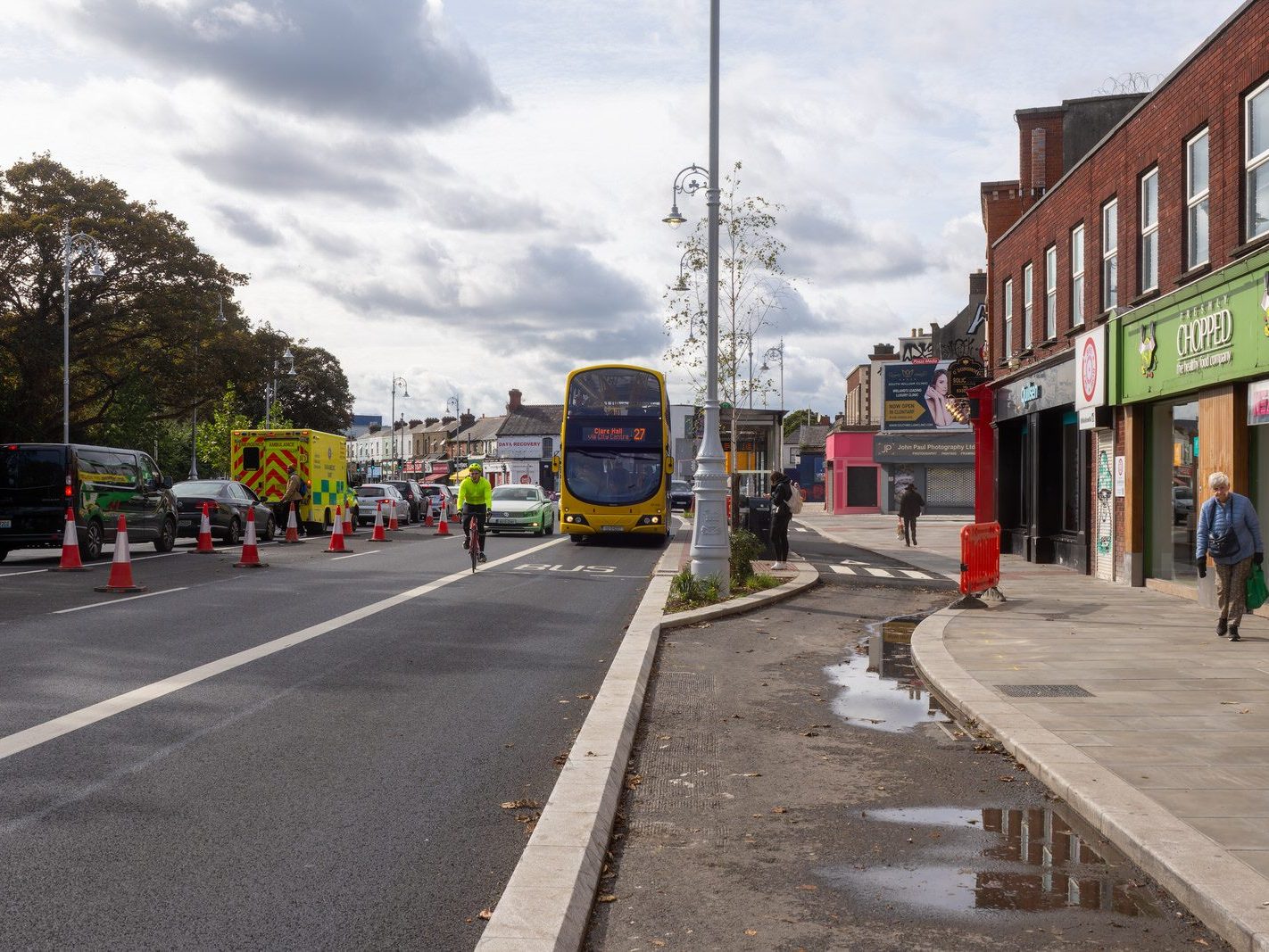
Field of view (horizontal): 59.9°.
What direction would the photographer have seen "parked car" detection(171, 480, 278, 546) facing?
facing away from the viewer and to the right of the viewer

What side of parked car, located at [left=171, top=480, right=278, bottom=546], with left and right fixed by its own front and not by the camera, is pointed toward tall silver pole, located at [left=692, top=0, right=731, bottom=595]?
right

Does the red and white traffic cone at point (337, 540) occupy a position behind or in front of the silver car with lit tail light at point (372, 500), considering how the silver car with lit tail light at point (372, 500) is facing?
behind

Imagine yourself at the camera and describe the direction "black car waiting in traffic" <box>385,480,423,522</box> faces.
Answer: facing away from the viewer and to the right of the viewer

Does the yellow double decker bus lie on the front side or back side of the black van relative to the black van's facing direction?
on the front side

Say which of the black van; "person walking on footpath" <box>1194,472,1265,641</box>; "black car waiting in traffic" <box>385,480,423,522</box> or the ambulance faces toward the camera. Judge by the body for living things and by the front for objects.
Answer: the person walking on footpath

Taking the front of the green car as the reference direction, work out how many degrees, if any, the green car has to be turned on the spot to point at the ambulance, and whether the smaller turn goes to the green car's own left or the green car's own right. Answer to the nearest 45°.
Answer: approximately 45° to the green car's own right

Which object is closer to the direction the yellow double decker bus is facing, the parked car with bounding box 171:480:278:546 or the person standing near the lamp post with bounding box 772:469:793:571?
the person standing near the lamp post

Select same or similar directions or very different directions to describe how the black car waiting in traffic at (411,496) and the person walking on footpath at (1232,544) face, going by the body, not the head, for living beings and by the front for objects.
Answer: very different directions

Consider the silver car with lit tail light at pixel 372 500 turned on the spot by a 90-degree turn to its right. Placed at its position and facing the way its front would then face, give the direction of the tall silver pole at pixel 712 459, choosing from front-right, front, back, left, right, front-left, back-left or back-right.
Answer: front-right

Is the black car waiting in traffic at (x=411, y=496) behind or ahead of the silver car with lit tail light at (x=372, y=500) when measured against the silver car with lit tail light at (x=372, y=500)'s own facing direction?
ahead

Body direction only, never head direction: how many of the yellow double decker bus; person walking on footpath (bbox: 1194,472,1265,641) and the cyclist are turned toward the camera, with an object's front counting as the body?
3

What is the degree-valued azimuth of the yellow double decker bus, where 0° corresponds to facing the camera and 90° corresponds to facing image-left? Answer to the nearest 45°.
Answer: approximately 0°

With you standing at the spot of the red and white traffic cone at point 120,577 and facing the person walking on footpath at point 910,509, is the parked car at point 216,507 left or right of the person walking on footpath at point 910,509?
left
